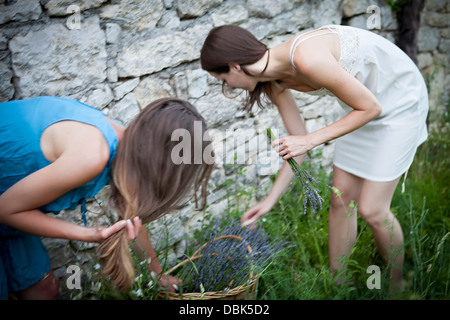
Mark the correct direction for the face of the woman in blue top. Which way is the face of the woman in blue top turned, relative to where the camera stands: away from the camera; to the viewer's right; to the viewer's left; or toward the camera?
to the viewer's right

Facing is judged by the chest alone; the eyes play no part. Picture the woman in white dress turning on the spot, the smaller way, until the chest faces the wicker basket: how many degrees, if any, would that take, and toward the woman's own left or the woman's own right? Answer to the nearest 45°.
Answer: approximately 45° to the woman's own left

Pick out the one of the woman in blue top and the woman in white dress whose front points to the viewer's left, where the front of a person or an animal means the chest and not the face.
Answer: the woman in white dress

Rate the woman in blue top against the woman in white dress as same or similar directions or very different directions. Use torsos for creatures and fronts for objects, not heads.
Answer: very different directions

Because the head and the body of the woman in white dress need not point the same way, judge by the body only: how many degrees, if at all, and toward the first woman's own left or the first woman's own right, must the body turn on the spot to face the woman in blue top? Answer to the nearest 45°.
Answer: approximately 45° to the first woman's own left

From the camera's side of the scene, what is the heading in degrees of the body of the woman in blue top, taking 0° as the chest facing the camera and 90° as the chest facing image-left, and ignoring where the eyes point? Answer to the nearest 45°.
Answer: approximately 270°

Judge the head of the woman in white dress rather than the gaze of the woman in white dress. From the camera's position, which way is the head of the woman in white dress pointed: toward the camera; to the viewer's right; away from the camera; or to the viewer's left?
to the viewer's left

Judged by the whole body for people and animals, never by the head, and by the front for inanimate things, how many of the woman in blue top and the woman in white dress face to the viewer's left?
1

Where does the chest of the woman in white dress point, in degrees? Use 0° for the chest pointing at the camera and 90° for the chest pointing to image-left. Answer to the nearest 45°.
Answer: approximately 90°
